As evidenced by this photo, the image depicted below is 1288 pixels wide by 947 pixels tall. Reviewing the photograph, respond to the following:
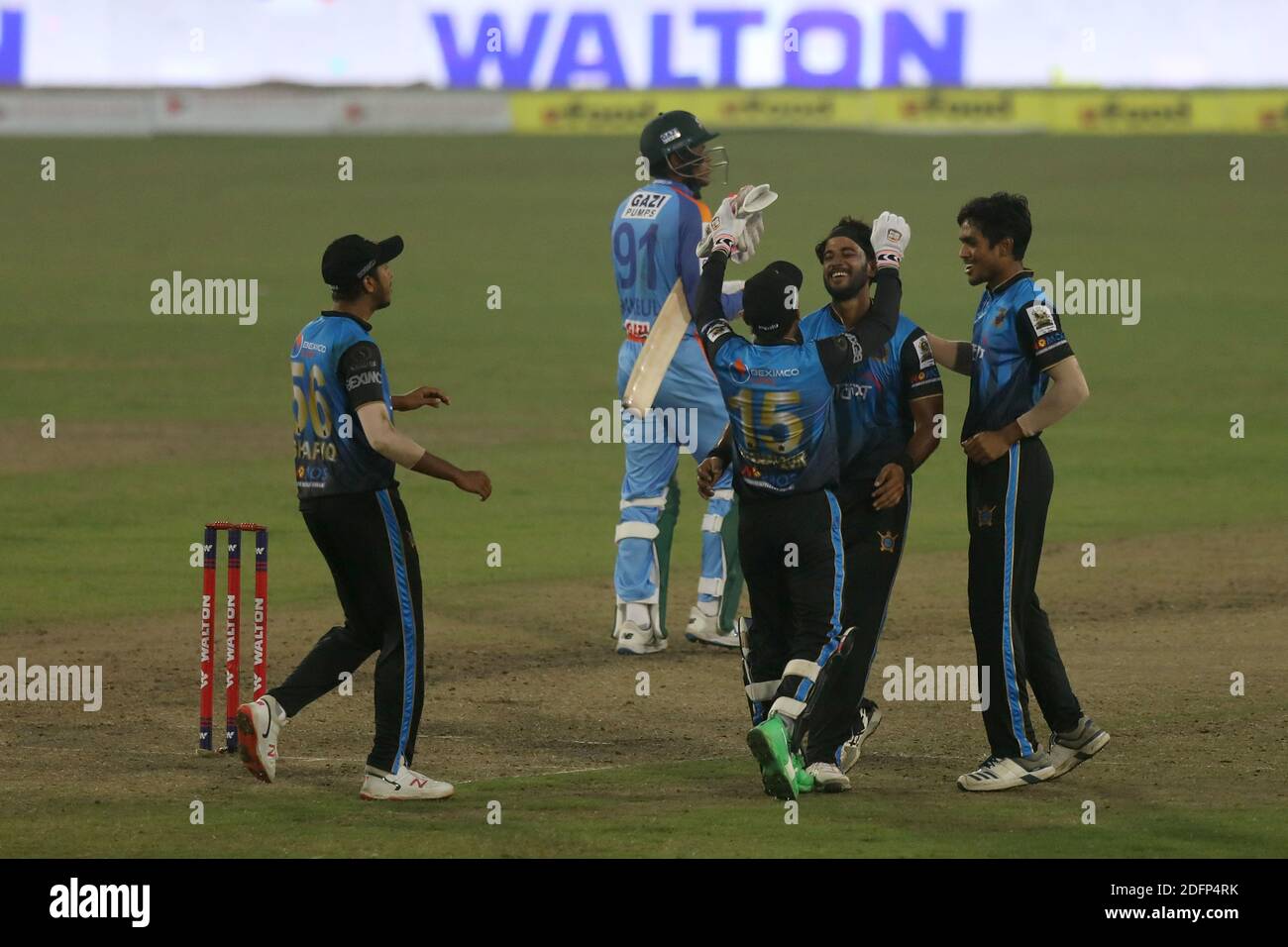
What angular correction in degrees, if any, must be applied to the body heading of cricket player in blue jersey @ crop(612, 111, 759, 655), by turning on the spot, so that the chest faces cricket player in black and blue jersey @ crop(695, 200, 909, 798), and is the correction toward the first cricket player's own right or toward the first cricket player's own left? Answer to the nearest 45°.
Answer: approximately 135° to the first cricket player's own right

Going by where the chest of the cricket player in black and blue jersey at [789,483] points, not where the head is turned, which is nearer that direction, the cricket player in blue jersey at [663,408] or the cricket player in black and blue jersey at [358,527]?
the cricket player in blue jersey

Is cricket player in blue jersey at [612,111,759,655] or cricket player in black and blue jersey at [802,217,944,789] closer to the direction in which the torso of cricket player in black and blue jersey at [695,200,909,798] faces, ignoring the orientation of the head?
the cricket player in blue jersey

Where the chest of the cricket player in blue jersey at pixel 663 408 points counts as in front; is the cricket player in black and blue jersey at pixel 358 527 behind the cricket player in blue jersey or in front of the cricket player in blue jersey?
behind

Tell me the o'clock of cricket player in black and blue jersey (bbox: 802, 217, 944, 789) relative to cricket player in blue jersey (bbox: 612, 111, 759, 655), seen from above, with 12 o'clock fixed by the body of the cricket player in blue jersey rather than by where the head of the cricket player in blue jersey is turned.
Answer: The cricket player in black and blue jersey is roughly at 4 o'clock from the cricket player in blue jersey.

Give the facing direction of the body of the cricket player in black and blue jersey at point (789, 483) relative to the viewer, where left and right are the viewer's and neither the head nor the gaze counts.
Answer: facing away from the viewer

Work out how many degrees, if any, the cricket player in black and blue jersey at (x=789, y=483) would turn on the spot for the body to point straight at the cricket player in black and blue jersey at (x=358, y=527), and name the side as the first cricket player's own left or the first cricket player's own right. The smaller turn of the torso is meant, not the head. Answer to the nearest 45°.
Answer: approximately 90° to the first cricket player's own left

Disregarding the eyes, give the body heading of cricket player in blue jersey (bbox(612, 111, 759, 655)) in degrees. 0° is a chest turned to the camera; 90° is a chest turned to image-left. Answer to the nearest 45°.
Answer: approximately 225°

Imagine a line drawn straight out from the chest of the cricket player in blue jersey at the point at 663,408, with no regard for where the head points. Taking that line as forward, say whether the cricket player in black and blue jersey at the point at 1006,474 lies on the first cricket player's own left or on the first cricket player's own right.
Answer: on the first cricket player's own right

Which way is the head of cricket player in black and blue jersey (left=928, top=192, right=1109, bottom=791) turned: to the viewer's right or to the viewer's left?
to the viewer's left
